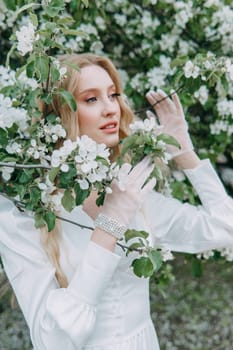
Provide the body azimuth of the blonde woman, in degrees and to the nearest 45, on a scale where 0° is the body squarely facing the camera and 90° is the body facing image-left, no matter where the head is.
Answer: approximately 315°
